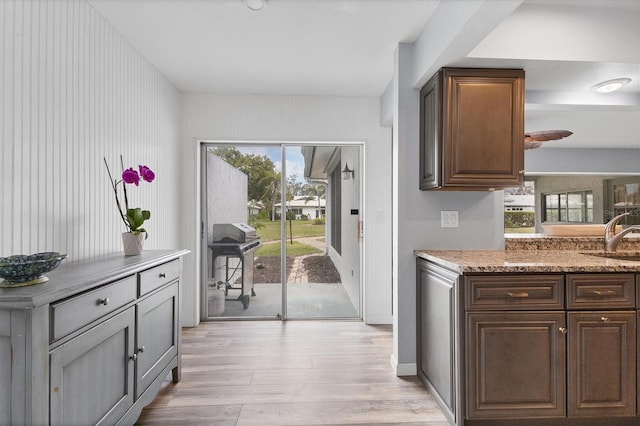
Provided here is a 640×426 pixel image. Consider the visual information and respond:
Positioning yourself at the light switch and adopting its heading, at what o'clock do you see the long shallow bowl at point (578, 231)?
The long shallow bowl is roughly at 8 o'clock from the light switch.

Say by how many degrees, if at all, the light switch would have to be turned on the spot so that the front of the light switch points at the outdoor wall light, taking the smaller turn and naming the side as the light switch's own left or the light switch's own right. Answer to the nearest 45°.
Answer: approximately 135° to the light switch's own right

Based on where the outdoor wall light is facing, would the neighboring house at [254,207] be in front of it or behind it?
in front

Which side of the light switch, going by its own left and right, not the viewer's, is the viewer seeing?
front

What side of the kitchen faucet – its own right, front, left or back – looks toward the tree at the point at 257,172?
back

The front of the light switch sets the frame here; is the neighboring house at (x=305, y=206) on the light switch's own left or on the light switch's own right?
on the light switch's own right

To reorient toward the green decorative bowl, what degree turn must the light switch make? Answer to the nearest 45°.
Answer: approximately 45° to its right

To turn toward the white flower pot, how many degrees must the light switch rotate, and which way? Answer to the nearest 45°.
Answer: approximately 45° to its right

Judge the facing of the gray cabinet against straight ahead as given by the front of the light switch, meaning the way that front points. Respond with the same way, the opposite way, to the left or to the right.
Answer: to the left

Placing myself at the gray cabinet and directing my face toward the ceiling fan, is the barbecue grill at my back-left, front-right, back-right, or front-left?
front-left

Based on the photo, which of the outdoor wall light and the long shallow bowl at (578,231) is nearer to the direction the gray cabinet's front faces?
the long shallow bowl

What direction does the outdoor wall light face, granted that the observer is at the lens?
facing to the left of the viewer

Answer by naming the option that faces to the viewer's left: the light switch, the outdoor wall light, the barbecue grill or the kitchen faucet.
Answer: the outdoor wall light

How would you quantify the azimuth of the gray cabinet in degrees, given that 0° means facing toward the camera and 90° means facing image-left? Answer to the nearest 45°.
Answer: approximately 315°

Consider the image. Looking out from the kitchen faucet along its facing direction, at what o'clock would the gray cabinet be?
The gray cabinet is roughly at 4 o'clock from the kitchen faucet.
